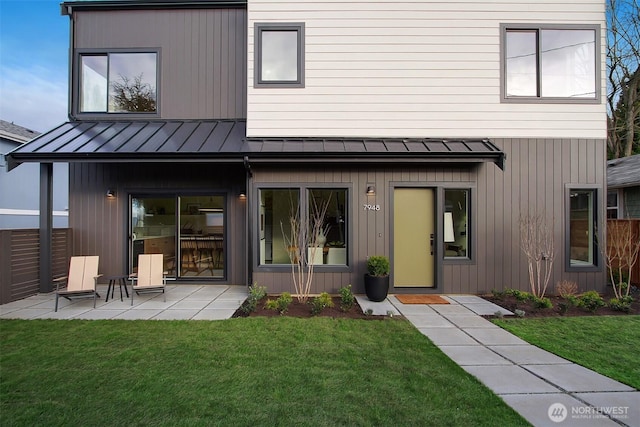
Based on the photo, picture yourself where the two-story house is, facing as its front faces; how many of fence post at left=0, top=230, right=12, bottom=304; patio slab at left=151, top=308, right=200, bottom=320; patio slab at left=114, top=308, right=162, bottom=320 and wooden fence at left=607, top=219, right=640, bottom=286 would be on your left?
1

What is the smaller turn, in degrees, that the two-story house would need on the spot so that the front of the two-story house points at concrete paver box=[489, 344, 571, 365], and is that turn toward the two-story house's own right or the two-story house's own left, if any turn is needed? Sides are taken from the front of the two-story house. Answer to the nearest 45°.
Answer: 0° — it already faces it

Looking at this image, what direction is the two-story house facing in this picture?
toward the camera

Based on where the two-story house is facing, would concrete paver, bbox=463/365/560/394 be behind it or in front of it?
in front

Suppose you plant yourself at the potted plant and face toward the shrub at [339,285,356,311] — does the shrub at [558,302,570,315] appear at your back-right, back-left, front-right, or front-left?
back-left

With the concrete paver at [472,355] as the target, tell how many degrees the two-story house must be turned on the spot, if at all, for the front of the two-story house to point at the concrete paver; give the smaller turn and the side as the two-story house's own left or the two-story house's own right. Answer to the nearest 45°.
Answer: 0° — it already faces it

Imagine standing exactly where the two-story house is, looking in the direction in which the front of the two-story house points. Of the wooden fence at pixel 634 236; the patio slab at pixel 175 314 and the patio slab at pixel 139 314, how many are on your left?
1
